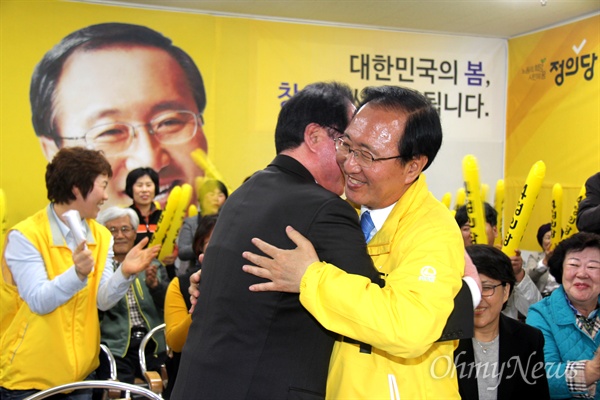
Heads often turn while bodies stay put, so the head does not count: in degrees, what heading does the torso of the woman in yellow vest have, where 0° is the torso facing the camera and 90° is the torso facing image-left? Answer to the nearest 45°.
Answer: approximately 315°

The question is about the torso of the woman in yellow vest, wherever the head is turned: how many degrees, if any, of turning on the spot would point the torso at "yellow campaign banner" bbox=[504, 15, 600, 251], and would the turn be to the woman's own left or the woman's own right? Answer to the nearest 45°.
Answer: approximately 90° to the woman's own left

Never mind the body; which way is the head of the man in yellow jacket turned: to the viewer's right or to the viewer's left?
to the viewer's left

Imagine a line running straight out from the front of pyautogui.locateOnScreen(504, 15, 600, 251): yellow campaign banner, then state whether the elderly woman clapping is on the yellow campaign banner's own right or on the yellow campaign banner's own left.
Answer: on the yellow campaign banner's own left

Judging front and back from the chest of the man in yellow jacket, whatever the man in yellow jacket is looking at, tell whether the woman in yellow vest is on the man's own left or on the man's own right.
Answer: on the man's own right

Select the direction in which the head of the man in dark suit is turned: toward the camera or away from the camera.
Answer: away from the camera

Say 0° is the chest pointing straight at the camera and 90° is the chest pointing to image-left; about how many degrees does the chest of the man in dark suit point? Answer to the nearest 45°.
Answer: approximately 225°

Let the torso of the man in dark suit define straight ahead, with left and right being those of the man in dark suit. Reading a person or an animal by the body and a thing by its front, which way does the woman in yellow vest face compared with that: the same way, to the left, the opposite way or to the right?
to the right

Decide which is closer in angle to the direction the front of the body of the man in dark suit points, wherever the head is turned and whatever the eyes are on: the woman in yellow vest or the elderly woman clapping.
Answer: the elderly woman clapping

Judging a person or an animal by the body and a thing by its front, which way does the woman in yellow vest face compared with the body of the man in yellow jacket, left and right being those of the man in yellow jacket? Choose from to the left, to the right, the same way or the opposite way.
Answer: to the left
